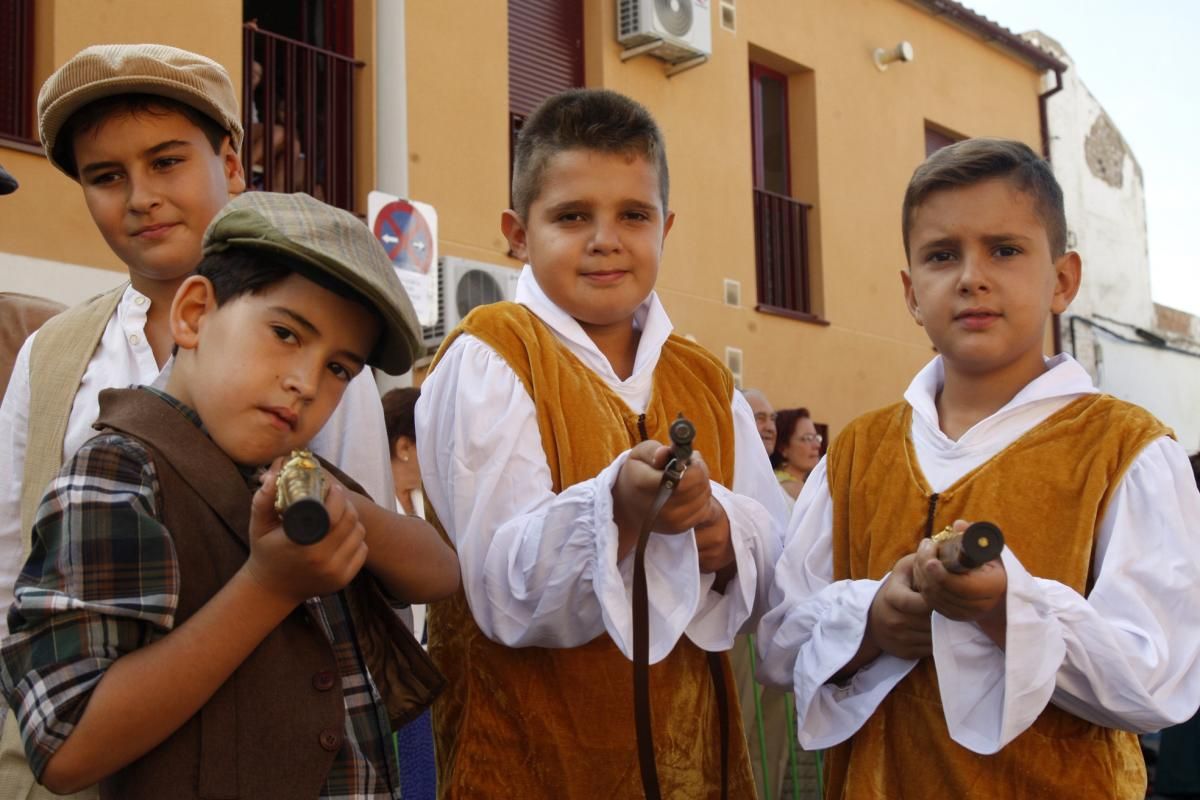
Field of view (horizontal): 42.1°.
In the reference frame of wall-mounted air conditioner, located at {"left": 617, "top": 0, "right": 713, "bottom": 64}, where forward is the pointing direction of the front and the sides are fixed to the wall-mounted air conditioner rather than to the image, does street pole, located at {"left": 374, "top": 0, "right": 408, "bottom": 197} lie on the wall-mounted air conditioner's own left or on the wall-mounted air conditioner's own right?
on the wall-mounted air conditioner's own right

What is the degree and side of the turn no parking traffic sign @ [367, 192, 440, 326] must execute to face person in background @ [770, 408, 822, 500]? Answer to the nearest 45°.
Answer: approximately 45° to its left

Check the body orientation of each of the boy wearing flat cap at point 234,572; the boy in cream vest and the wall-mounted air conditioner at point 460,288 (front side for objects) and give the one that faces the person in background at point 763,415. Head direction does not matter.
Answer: the wall-mounted air conditioner

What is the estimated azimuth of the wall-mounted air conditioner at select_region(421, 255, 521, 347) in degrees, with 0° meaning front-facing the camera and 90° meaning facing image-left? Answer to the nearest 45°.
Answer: approximately 315°

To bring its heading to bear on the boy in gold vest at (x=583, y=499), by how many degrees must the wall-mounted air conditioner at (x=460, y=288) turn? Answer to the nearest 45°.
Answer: approximately 45° to its right

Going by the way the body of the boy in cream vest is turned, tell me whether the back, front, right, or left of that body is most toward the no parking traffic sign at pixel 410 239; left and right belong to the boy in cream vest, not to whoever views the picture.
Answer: back

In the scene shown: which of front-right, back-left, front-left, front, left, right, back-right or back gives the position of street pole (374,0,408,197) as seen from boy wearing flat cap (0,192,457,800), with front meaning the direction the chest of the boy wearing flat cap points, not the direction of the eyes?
back-left
